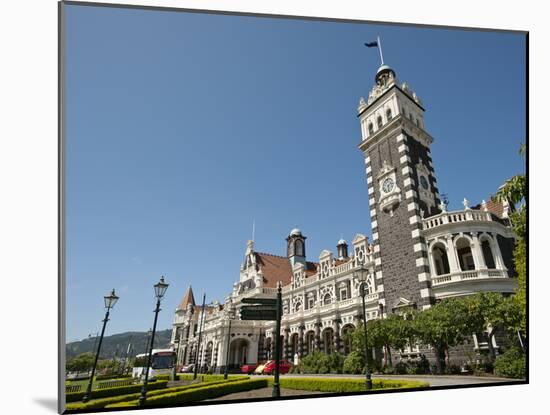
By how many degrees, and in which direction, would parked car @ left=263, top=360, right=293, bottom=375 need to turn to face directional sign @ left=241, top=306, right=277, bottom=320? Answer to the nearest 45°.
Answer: approximately 45° to its left

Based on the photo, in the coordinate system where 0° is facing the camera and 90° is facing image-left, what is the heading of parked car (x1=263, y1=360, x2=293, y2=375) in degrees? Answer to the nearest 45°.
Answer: approximately 45°
